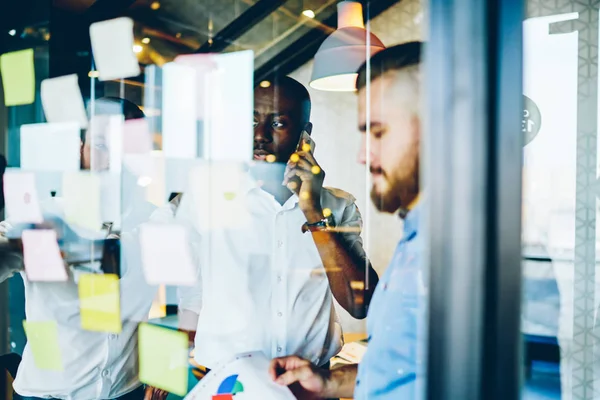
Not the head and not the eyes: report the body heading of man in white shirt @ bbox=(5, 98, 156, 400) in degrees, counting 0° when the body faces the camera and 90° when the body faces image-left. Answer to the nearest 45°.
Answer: approximately 315°

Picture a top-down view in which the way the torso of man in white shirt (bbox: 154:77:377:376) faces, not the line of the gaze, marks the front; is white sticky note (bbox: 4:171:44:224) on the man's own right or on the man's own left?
on the man's own right

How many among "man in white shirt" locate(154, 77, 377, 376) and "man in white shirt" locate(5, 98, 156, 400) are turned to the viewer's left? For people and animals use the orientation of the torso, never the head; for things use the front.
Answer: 0
